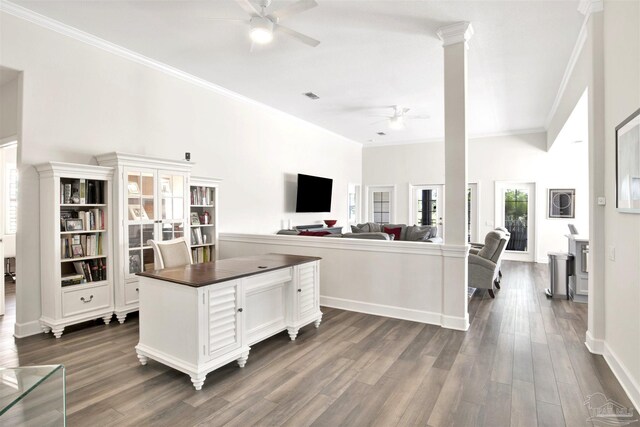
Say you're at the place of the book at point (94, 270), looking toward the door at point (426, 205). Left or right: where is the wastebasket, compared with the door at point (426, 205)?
right

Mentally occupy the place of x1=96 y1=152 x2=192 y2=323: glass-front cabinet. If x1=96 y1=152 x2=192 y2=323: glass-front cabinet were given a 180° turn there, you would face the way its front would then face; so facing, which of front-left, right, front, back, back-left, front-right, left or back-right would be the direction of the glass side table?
back-left

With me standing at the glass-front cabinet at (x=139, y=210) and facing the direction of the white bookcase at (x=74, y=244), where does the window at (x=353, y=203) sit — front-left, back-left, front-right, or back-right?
back-right

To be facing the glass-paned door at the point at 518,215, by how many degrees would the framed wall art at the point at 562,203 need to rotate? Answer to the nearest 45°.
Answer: approximately 90° to its right

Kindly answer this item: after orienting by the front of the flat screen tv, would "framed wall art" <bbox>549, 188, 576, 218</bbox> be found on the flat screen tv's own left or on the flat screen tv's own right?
on the flat screen tv's own left

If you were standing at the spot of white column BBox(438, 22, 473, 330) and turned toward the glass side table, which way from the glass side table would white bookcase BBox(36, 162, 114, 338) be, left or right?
right

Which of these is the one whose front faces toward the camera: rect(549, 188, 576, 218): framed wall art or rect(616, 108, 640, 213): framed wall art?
rect(549, 188, 576, 218): framed wall art

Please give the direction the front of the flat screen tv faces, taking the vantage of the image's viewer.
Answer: facing the viewer and to the right of the viewer

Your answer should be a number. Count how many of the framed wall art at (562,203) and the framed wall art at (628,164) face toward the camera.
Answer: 1

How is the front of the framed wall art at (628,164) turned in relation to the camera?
facing to the left of the viewer

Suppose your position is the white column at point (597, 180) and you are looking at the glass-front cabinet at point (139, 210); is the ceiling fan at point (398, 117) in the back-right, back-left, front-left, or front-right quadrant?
front-right

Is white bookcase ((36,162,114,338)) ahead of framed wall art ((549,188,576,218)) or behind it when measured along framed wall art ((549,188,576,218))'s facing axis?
ahead

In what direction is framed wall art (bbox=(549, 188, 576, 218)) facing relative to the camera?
toward the camera

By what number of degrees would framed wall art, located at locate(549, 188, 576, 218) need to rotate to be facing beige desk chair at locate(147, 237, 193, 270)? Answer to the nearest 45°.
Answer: approximately 45° to its right
